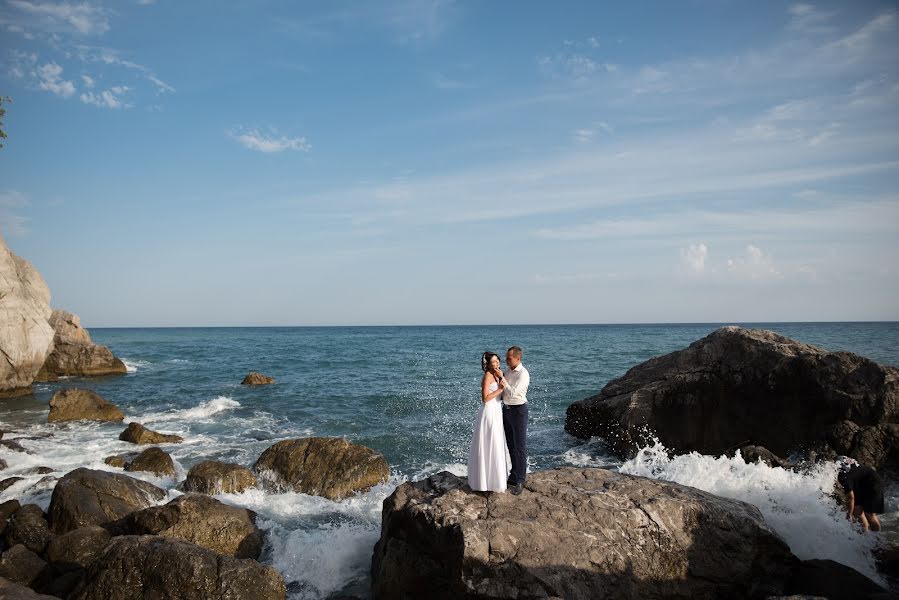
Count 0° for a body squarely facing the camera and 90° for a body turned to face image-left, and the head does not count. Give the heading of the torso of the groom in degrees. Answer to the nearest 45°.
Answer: approximately 45°

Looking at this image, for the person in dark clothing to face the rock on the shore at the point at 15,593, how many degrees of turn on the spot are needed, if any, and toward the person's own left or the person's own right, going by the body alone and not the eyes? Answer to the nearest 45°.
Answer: approximately 45° to the person's own left

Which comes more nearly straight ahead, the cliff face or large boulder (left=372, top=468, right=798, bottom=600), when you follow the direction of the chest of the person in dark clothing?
the cliff face

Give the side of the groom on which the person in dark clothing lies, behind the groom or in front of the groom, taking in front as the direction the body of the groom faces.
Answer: behind

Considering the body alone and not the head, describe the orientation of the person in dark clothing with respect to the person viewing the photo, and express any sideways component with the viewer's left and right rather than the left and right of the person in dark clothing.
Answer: facing to the left of the viewer

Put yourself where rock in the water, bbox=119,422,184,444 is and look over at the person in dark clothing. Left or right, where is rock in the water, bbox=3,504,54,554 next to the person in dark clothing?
right
